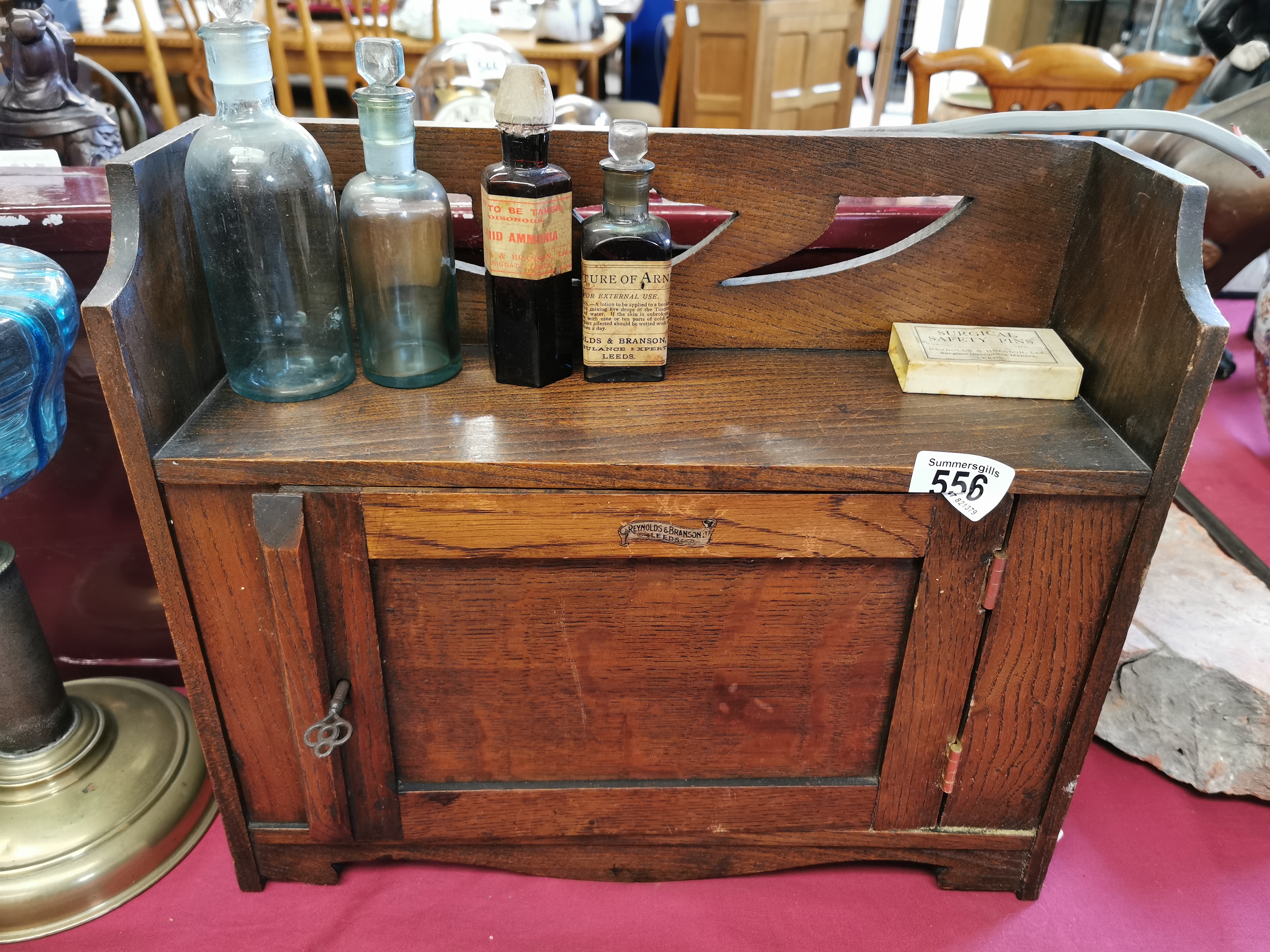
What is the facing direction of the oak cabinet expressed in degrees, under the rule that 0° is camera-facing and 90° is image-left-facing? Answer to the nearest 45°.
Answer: approximately 0°

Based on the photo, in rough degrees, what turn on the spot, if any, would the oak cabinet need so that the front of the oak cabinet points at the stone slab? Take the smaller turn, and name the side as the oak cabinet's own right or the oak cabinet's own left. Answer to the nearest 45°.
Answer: approximately 90° to the oak cabinet's own left

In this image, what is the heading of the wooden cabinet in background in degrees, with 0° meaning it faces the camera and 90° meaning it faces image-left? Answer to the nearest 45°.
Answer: approximately 315°

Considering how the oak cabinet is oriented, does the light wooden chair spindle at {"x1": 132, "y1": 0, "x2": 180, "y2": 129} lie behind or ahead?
behind

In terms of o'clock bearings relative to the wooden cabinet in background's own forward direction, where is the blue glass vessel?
The blue glass vessel is roughly at 2 o'clock from the wooden cabinet in background.

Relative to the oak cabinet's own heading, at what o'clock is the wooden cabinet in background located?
The wooden cabinet in background is roughly at 6 o'clock from the oak cabinet.

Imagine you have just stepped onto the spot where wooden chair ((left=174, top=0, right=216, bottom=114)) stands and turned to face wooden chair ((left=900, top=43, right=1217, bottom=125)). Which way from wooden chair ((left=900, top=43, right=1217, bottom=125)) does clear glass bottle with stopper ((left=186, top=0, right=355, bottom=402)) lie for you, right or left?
right

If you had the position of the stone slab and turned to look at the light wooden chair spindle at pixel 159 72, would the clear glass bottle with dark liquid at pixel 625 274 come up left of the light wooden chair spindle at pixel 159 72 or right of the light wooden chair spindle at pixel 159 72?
left

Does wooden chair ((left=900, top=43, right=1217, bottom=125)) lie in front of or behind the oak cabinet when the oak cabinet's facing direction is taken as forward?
behind

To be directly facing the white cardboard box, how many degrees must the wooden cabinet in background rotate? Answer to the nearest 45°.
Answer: approximately 45° to its right

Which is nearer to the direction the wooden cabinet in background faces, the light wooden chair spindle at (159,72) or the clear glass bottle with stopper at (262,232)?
the clear glass bottle with stopper
